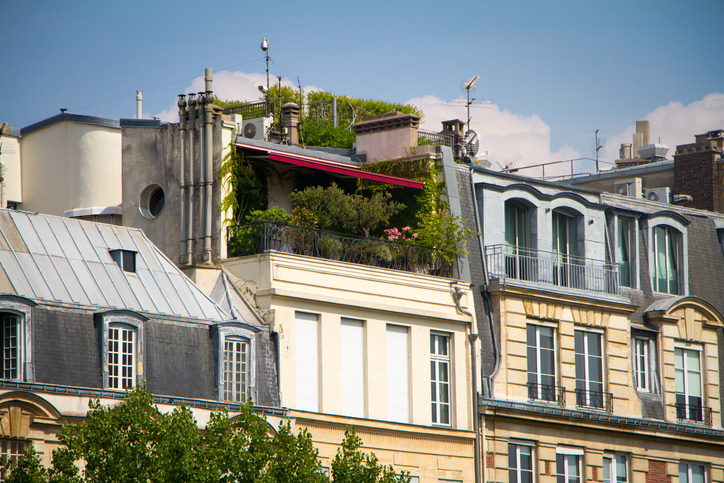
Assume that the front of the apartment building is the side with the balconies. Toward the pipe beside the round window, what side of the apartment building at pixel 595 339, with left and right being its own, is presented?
right

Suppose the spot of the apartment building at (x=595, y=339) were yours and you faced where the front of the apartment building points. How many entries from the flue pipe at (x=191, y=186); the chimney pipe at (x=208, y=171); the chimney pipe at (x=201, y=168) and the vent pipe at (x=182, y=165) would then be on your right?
4

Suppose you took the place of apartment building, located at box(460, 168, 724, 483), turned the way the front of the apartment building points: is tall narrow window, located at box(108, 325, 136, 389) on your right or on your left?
on your right

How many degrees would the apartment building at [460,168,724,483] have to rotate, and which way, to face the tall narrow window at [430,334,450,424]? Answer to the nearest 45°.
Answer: approximately 90° to its right

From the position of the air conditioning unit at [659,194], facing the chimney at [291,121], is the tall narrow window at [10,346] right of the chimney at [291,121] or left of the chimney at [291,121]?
left

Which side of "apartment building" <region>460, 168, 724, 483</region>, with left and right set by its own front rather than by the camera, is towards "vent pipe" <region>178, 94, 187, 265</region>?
right

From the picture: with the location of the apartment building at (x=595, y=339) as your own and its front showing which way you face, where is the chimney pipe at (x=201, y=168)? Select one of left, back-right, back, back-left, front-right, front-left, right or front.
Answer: right

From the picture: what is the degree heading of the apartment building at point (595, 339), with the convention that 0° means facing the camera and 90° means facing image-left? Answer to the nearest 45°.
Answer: approximately 315°
